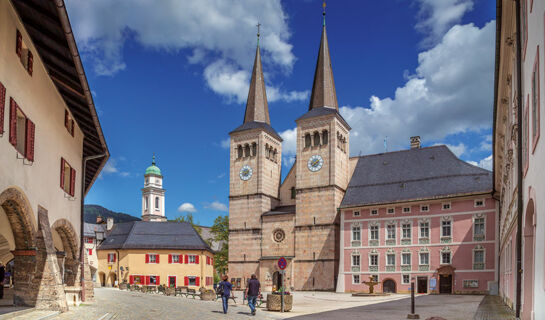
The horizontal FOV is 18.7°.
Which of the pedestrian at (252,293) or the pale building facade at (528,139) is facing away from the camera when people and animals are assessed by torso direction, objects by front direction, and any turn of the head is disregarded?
the pedestrian

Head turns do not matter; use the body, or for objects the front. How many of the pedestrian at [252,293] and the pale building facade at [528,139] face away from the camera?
1

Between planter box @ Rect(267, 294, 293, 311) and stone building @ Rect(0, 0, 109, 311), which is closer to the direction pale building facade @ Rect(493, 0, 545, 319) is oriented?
the stone building

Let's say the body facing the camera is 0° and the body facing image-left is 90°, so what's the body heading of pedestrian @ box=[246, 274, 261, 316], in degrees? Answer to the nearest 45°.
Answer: approximately 180°

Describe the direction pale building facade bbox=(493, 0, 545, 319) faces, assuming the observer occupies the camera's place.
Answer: facing to the left of the viewer
